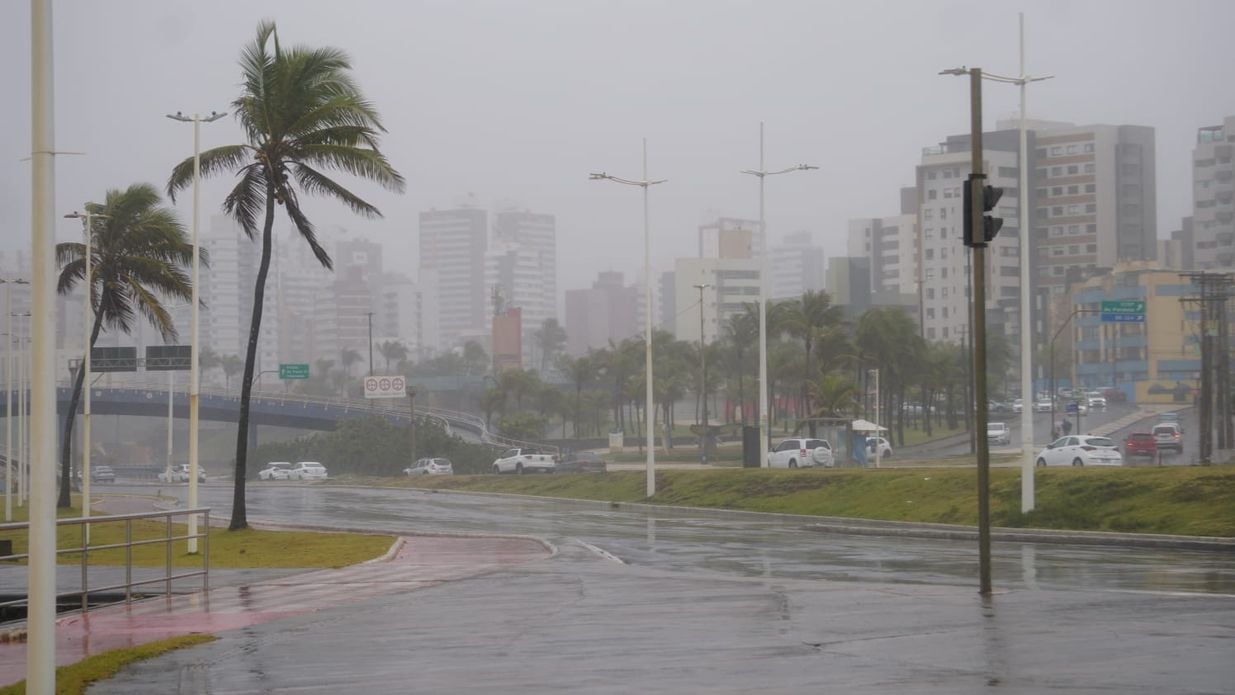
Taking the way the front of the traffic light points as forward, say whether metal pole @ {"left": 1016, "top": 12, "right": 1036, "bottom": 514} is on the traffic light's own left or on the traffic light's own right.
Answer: on the traffic light's own left

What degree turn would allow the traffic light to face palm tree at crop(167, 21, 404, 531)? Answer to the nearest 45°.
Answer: approximately 135° to its left

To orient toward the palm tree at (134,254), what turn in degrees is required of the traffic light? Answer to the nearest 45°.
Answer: approximately 135° to its left

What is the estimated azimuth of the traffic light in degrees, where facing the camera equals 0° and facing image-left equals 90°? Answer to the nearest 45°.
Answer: approximately 270°

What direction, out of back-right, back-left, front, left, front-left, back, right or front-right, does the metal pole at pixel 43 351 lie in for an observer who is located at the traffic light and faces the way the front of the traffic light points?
back-right

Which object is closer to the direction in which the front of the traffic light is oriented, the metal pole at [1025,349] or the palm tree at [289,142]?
the metal pole

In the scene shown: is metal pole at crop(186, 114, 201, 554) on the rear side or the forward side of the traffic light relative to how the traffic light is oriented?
on the rear side
